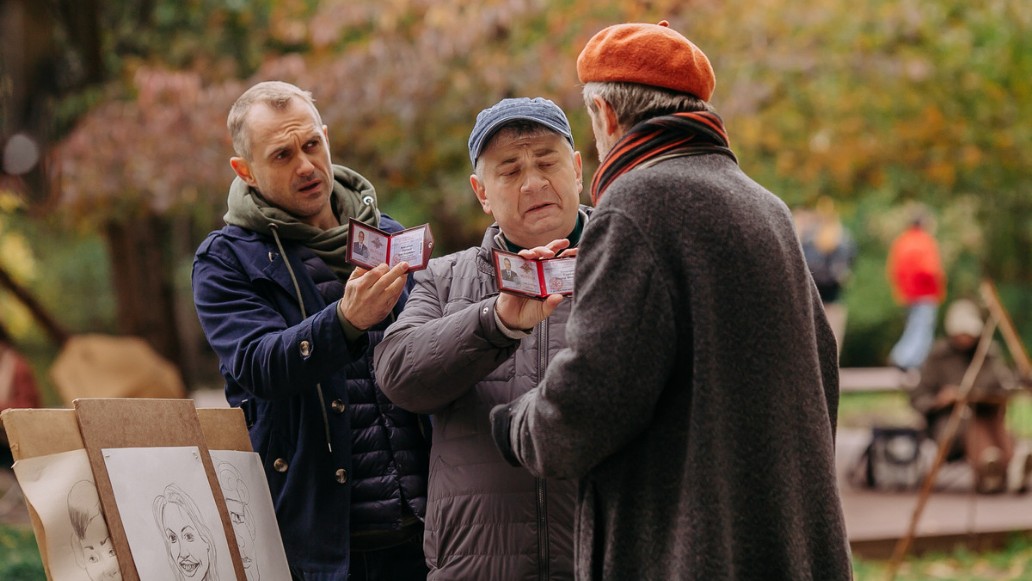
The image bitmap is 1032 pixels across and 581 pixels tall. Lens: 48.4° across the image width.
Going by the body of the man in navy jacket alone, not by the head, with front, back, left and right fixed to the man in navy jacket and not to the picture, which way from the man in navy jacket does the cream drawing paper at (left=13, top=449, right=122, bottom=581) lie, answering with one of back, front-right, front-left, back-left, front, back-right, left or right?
right

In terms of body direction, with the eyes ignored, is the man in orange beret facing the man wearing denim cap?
yes

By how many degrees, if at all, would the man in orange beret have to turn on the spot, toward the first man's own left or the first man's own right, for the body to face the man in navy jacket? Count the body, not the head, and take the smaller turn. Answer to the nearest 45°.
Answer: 0° — they already face them

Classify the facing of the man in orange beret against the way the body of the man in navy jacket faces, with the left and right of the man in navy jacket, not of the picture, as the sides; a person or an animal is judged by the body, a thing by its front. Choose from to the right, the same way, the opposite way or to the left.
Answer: the opposite way

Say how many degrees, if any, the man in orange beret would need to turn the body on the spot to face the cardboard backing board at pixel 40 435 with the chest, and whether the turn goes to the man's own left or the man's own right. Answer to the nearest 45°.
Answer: approximately 45° to the man's own left

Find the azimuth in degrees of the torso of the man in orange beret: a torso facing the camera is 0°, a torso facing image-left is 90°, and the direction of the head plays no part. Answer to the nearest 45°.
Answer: approximately 135°

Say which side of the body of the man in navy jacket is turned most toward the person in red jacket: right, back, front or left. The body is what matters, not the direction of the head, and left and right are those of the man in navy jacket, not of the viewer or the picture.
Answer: left

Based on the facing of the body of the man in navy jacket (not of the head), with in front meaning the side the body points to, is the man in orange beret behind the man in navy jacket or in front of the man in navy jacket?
in front

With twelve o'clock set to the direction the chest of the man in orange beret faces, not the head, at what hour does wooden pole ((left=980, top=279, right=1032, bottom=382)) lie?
The wooden pole is roughly at 2 o'clock from the man in orange beret.

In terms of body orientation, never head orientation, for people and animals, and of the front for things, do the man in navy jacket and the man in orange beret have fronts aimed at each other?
yes

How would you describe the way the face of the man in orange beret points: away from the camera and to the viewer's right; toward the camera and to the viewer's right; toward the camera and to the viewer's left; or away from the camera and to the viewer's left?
away from the camera and to the viewer's left

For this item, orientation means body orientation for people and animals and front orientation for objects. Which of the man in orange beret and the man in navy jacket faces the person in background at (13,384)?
the man in orange beret

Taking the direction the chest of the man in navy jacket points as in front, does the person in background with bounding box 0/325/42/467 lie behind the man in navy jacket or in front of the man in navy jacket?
behind

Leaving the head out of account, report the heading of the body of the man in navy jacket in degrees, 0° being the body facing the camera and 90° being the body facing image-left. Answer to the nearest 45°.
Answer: approximately 315°
